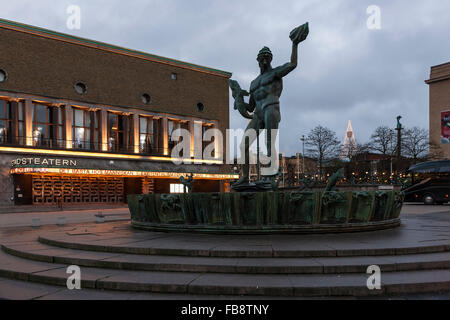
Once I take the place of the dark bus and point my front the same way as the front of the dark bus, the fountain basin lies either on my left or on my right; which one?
on my left

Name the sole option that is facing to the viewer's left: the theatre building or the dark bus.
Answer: the dark bus

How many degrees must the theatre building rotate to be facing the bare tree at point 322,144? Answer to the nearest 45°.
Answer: approximately 45° to its left

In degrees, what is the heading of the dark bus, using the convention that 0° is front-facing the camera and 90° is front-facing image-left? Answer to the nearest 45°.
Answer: approximately 90°

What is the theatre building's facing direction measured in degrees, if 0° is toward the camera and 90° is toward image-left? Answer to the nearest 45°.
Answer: approximately 315°

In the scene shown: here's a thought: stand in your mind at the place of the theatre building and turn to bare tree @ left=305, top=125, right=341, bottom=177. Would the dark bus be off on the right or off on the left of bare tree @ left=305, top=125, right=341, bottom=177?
right

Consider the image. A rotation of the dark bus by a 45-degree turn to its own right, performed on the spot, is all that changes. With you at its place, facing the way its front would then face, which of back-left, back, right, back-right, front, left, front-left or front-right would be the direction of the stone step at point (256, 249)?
back-left

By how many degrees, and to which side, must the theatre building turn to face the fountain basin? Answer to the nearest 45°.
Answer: approximately 45° to its right

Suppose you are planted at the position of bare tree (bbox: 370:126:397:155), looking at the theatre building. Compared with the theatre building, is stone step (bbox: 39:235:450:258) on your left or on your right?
left

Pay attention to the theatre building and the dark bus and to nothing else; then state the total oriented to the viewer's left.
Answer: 1
